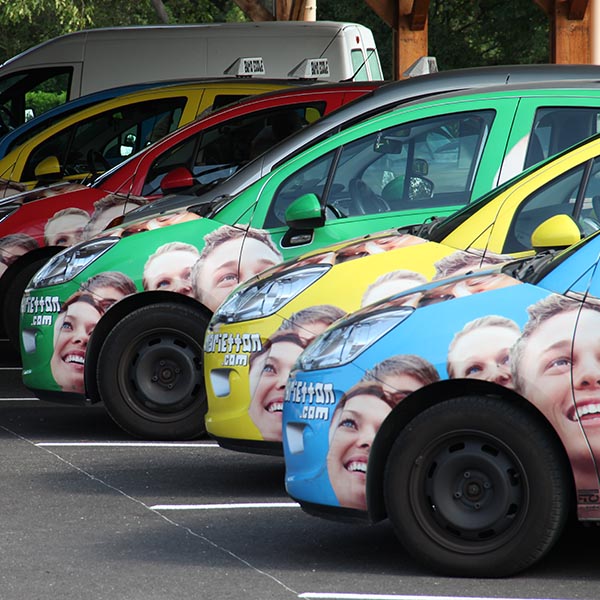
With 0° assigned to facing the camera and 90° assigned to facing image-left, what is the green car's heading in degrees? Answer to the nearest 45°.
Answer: approximately 90°

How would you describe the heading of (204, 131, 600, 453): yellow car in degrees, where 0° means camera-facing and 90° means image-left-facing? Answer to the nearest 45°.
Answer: approximately 90°

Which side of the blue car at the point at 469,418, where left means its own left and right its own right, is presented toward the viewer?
left

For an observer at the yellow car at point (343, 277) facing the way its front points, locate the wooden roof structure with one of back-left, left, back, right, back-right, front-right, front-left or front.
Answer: right

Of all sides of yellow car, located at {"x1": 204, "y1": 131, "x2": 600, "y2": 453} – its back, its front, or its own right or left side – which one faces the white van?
right

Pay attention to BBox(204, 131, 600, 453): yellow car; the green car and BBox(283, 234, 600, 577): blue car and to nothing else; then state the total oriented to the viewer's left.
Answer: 3

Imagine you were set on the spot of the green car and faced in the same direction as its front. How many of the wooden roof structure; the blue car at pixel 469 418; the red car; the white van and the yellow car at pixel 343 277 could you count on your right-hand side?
3

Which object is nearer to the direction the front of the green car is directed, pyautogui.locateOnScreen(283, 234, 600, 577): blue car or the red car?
the red car

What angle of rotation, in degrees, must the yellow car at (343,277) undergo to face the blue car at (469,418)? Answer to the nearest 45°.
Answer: approximately 90° to its left

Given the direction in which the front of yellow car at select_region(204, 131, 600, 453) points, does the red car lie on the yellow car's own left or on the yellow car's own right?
on the yellow car's own right

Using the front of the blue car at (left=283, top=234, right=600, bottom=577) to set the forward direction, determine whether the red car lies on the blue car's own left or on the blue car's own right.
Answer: on the blue car's own right
